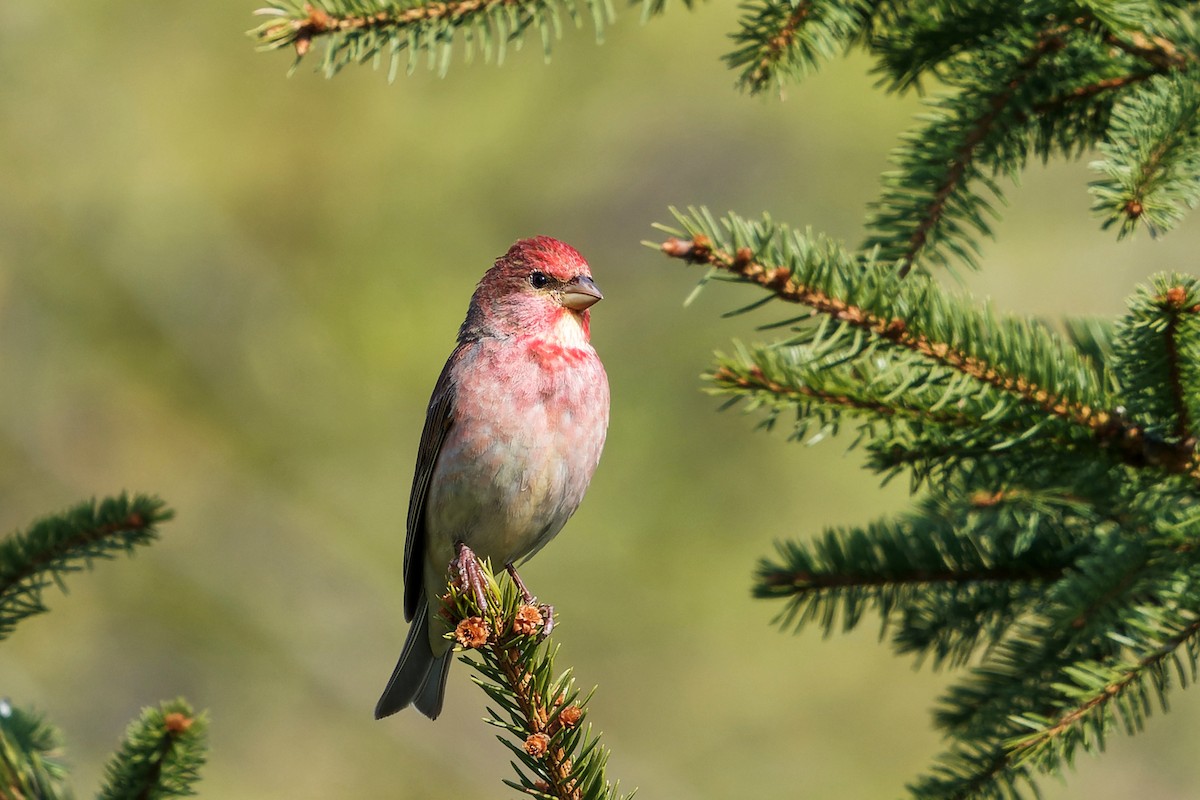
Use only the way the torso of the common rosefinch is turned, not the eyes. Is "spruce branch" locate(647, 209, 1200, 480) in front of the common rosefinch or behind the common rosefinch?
in front

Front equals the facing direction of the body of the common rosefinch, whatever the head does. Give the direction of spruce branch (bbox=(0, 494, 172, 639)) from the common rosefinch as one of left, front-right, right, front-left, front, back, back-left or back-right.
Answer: right

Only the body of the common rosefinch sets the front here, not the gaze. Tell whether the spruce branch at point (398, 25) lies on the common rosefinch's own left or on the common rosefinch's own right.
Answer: on the common rosefinch's own right

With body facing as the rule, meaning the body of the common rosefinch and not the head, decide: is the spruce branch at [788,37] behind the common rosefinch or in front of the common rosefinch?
in front

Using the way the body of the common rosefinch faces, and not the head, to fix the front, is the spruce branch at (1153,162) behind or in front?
in front

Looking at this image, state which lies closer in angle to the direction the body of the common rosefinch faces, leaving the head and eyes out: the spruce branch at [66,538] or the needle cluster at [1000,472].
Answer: the needle cluster

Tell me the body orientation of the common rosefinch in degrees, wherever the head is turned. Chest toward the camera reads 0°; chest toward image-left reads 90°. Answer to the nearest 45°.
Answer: approximately 315°
